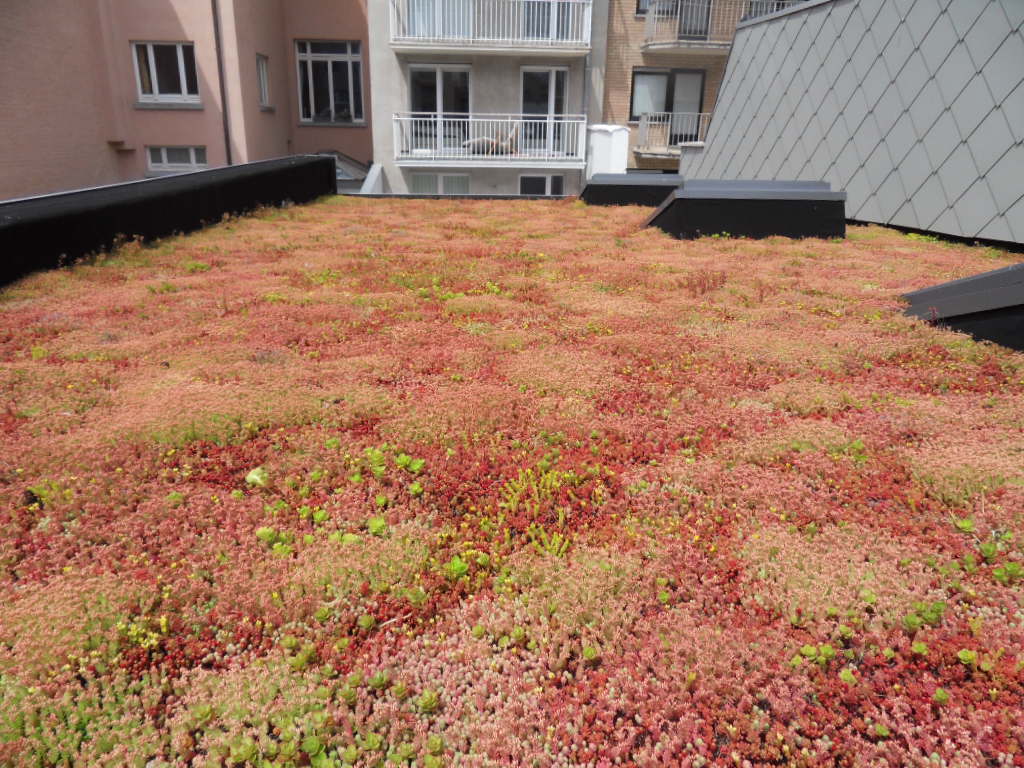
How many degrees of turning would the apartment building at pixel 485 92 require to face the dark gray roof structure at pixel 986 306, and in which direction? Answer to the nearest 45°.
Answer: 0° — it already faces it

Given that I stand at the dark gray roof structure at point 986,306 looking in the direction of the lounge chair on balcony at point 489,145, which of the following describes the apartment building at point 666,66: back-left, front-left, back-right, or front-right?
front-right

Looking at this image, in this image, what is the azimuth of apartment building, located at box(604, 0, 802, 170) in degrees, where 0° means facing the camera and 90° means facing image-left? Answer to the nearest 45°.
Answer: approximately 0°

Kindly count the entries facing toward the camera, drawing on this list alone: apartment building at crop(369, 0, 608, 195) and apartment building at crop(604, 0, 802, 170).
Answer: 2

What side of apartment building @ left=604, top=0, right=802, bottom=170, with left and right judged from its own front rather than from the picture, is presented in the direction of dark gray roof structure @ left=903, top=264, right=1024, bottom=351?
front

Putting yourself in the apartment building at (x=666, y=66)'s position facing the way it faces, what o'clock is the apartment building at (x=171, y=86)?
the apartment building at (x=171, y=86) is roughly at 2 o'clock from the apartment building at (x=666, y=66).

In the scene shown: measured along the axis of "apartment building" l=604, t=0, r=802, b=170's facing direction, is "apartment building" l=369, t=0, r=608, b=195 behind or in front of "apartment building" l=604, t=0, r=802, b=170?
in front

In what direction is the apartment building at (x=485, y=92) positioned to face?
toward the camera

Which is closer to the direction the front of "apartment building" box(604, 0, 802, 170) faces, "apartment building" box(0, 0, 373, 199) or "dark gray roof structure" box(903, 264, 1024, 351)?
the dark gray roof structure

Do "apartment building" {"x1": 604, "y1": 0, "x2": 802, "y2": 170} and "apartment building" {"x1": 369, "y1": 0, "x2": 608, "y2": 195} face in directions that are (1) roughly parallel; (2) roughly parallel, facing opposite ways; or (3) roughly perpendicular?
roughly parallel

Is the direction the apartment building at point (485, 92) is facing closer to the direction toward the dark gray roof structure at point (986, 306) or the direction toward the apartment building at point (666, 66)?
the dark gray roof structure

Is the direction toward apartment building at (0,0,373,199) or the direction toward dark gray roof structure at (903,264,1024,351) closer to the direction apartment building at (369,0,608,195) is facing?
the dark gray roof structure
